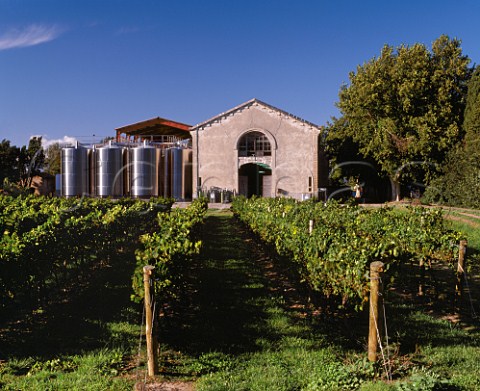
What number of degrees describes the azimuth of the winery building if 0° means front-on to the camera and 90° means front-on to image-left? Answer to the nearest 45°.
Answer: approximately 0°

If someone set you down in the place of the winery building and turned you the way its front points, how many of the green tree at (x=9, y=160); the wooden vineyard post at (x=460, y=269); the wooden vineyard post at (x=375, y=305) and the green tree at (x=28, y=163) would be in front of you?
2

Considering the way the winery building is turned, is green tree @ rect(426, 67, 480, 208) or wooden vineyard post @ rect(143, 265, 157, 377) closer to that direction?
the wooden vineyard post

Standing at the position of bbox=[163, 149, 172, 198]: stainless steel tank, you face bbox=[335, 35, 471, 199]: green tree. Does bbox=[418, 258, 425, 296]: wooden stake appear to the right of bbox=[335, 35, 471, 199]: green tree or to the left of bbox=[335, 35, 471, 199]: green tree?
right

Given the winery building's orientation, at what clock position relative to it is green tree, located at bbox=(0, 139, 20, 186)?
The green tree is roughly at 4 o'clock from the winery building.

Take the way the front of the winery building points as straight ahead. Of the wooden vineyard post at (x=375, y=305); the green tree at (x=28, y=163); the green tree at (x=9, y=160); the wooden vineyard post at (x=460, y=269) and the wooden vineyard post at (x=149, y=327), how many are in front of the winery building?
3

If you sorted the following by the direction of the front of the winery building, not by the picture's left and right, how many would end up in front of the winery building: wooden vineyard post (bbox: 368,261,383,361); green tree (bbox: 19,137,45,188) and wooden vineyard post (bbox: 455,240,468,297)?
2

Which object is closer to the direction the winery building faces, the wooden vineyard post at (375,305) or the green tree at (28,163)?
the wooden vineyard post

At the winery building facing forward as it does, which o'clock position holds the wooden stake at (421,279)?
The wooden stake is roughly at 12 o'clock from the winery building.

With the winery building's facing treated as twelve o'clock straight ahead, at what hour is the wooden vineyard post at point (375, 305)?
The wooden vineyard post is roughly at 12 o'clock from the winery building.

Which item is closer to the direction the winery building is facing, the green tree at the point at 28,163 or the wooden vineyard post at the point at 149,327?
the wooden vineyard post

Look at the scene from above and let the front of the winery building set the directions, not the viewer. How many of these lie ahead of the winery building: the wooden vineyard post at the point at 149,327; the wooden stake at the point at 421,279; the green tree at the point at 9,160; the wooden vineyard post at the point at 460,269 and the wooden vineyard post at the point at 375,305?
4

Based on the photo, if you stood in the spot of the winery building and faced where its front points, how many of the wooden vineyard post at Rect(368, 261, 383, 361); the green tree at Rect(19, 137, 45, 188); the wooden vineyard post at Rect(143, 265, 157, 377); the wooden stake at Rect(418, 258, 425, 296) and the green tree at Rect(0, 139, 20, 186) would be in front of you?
3

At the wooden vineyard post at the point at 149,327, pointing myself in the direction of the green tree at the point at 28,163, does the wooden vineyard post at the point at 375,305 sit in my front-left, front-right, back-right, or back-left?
back-right

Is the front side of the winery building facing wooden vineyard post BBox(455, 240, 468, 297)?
yes
